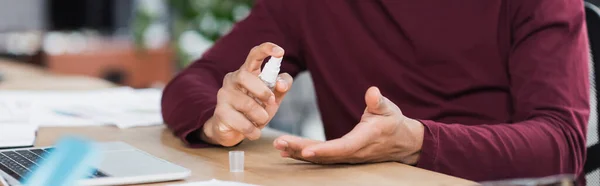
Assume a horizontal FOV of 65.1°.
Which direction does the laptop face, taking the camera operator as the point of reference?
facing away from the viewer and to the right of the viewer

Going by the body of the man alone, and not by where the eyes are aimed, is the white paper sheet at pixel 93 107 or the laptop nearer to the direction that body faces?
the laptop

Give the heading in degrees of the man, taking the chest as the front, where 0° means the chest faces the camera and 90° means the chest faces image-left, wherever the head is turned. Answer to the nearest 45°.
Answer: approximately 45°

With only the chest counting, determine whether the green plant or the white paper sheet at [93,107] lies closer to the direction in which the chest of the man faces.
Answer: the white paper sheet

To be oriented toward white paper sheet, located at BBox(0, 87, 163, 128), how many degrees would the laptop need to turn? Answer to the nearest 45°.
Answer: approximately 45° to its left
